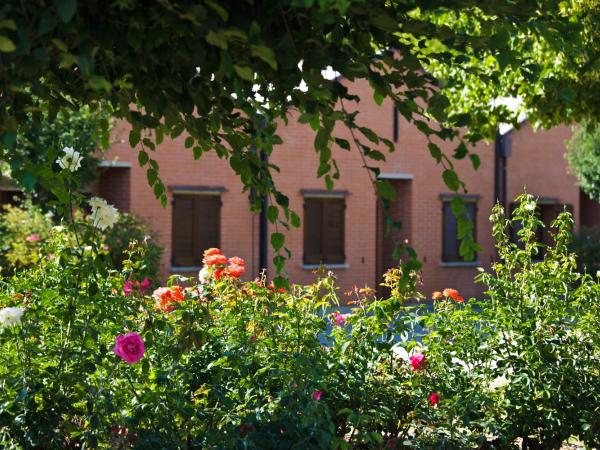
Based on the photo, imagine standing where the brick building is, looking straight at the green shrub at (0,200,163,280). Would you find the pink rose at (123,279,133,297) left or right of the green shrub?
left

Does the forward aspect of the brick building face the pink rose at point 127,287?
yes

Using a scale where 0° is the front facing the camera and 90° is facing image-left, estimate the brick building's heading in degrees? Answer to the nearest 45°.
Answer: approximately 0°

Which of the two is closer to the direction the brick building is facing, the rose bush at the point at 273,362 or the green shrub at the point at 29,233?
the rose bush

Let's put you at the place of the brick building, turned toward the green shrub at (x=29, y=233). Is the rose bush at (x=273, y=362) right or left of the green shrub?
left

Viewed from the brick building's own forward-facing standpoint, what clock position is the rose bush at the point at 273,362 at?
The rose bush is roughly at 12 o'clock from the brick building.

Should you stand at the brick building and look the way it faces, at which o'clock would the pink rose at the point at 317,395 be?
The pink rose is roughly at 12 o'clock from the brick building.

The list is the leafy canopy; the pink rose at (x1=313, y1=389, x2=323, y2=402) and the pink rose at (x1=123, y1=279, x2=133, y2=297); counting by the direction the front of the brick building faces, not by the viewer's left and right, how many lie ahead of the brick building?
3

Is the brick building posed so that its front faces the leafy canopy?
yes
